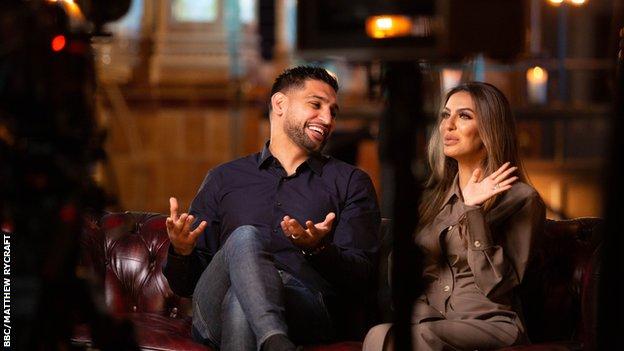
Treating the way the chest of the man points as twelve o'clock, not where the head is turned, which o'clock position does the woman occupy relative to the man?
The woman is roughly at 10 o'clock from the man.

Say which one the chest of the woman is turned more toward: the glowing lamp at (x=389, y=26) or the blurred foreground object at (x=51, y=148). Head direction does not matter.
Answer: the blurred foreground object

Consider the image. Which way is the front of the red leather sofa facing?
toward the camera

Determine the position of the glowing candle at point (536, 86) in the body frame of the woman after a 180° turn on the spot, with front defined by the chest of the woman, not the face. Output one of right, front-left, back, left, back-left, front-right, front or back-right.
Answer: front-left

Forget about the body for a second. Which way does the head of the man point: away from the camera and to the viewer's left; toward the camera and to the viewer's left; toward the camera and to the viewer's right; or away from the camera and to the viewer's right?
toward the camera and to the viewer's right

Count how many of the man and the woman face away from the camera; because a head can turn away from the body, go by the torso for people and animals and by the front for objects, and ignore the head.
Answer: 0

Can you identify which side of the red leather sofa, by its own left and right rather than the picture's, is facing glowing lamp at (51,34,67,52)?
front

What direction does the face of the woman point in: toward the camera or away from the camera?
toward the camera

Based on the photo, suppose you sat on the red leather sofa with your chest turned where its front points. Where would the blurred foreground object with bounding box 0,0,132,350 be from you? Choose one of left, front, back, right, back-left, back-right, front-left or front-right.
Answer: front

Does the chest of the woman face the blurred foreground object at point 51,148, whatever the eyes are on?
yes
